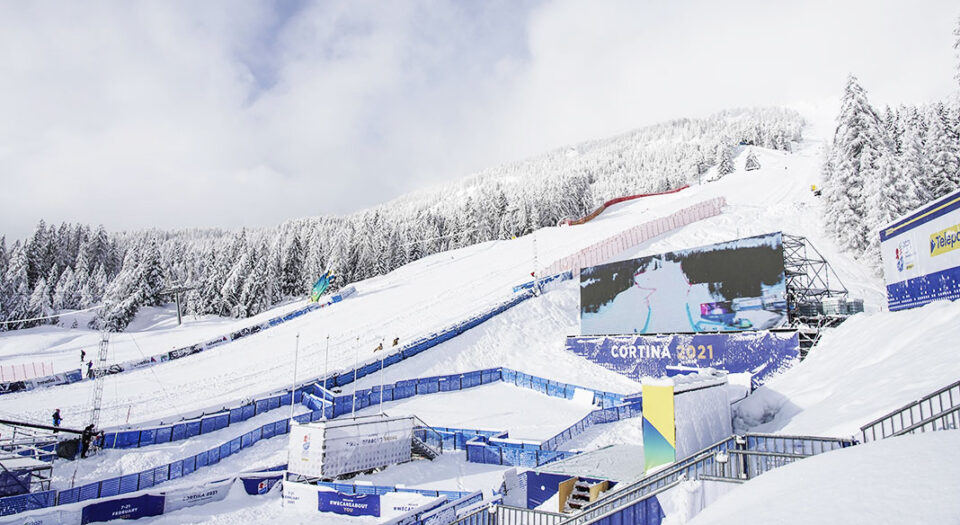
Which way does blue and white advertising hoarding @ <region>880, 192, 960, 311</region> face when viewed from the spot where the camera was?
facing the viewer and to the left of the viewer

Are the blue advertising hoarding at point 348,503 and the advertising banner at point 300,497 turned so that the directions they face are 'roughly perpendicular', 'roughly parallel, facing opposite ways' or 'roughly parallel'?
roughly parallel

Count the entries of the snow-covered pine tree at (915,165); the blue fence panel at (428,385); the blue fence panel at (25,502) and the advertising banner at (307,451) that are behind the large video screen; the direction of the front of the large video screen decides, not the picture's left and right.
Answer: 1

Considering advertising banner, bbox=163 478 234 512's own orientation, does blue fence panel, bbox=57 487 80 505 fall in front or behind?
behind

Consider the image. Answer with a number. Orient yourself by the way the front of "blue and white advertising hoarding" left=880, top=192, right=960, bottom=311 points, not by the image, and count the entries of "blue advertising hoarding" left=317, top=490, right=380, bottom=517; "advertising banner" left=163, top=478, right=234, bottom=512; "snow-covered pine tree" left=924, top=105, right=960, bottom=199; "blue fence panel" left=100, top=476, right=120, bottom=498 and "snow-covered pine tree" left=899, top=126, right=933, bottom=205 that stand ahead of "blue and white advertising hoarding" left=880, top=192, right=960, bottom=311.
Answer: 3

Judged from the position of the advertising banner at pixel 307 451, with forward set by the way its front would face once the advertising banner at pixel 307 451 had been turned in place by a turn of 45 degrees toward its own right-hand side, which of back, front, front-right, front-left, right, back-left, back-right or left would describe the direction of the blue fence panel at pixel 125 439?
front-right

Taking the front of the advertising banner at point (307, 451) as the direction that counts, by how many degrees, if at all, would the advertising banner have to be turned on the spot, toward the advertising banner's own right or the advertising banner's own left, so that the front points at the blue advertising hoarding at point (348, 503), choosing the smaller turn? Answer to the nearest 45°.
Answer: approximately 45° to the advertising banner's own left

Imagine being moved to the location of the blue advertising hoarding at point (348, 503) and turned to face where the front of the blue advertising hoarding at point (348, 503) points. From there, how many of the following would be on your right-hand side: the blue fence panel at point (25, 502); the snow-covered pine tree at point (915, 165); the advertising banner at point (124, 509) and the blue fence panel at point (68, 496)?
3

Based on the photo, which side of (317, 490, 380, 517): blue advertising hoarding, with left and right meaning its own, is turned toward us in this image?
front

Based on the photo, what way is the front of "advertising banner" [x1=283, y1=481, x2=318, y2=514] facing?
toward the camera

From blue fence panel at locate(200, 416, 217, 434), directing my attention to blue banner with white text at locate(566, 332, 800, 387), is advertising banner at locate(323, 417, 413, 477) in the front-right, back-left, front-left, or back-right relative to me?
front-right

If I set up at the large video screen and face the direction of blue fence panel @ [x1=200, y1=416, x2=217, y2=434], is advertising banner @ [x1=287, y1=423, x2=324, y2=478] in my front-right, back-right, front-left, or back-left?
front-left

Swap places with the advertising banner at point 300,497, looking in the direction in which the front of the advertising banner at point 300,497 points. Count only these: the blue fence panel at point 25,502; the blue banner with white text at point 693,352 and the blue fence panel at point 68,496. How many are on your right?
2

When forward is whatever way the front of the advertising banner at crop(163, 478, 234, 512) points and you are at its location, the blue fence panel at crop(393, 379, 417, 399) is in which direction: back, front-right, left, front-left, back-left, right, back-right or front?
left

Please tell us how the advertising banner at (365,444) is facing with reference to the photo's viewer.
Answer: facing the viewer and to the right of the viewer

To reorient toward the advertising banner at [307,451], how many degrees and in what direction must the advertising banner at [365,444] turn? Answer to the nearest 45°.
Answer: approximately 135° to its right
